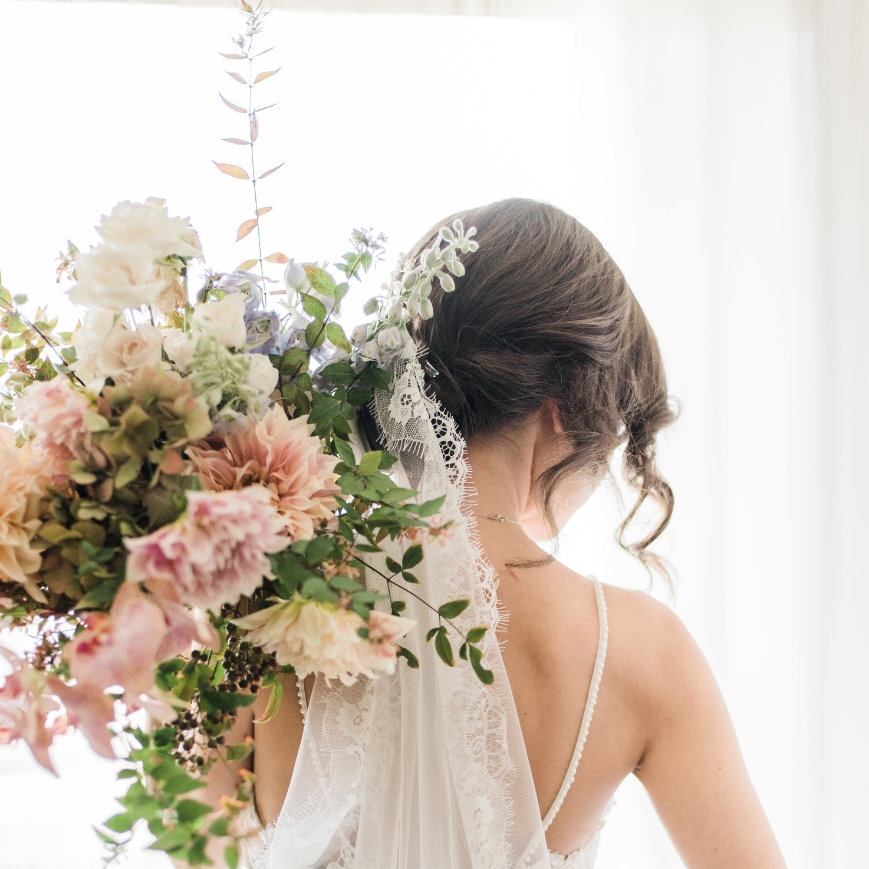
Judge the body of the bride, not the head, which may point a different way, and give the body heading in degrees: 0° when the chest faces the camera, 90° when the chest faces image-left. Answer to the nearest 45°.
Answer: approximately 180°
